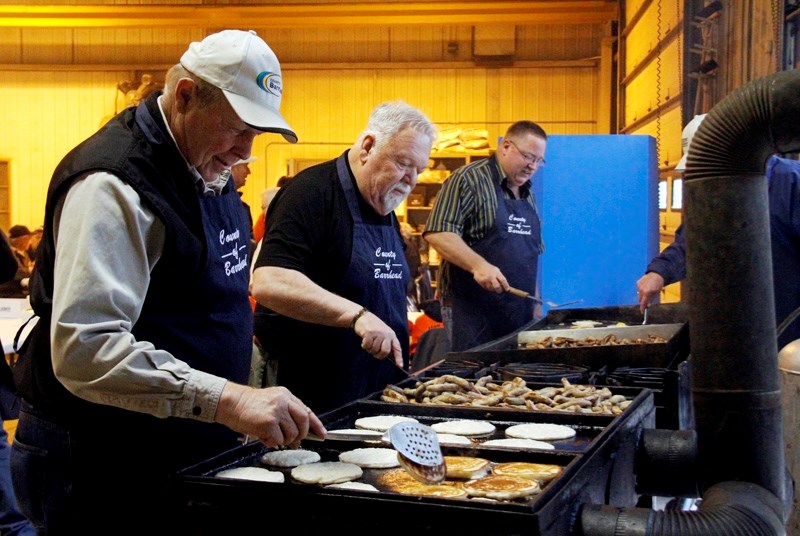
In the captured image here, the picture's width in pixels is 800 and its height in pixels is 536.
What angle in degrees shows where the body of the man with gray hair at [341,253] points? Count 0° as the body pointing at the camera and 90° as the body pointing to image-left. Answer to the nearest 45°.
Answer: approximately 315°

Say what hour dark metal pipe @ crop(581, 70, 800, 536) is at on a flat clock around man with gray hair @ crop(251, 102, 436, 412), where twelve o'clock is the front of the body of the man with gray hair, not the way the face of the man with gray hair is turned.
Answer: The dark metal pipe is roughly at 12 o'clock from the man with gray hair.

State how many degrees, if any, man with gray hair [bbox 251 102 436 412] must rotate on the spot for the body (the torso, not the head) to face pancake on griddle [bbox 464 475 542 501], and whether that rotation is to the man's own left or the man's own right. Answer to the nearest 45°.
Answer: approximately 45° to the man's own right

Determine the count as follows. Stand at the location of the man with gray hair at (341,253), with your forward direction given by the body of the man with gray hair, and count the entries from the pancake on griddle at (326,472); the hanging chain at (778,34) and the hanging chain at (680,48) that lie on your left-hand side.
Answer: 2

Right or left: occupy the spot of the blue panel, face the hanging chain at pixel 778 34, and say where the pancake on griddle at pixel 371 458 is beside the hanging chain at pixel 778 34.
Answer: right
